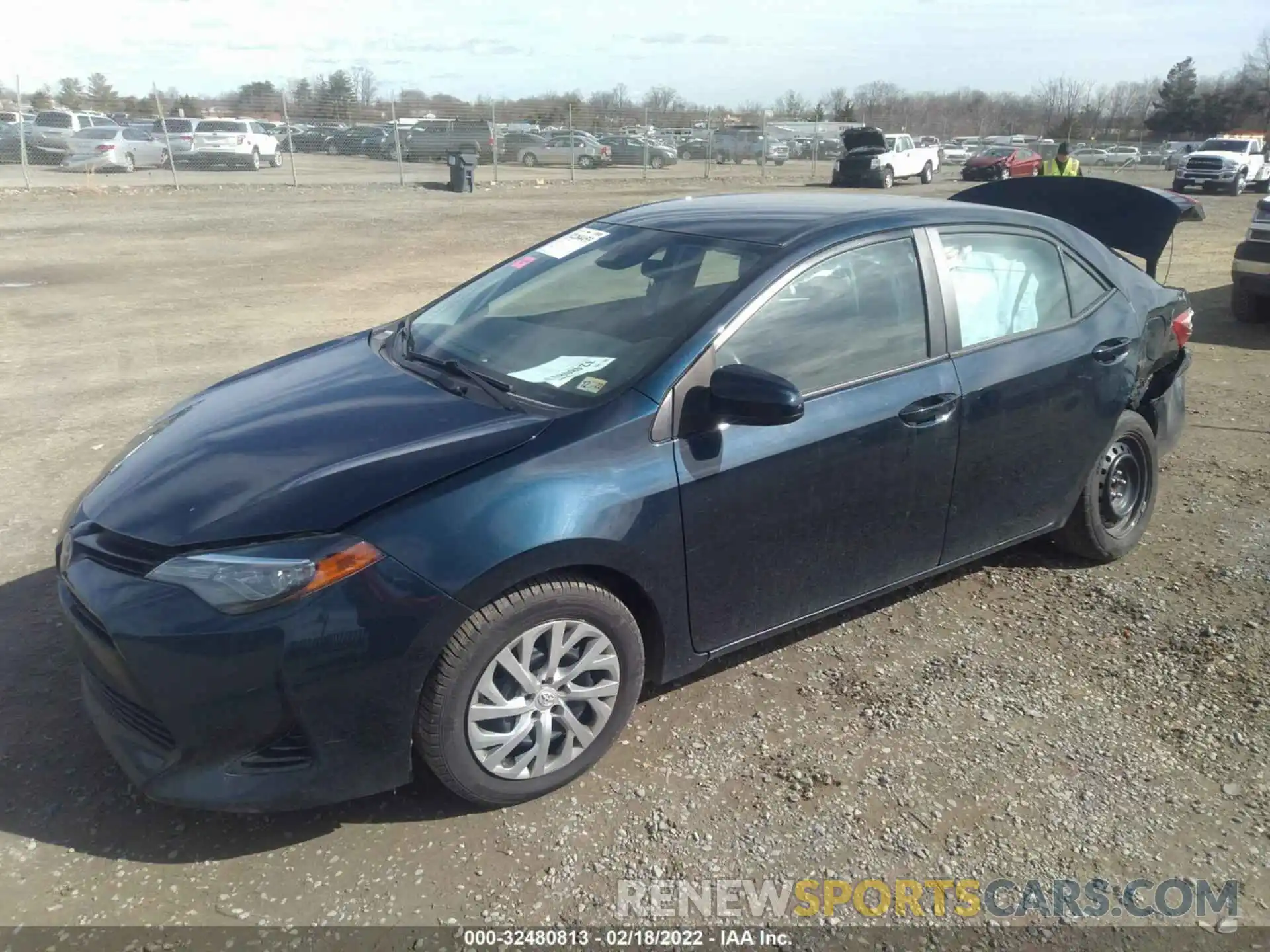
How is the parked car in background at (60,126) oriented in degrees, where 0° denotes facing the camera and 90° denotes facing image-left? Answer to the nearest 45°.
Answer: approximately 225°

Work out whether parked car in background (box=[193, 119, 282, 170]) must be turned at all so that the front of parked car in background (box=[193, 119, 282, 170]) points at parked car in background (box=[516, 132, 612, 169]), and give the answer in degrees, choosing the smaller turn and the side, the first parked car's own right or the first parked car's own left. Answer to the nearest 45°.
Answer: approximately 45° to the first parked car's own right

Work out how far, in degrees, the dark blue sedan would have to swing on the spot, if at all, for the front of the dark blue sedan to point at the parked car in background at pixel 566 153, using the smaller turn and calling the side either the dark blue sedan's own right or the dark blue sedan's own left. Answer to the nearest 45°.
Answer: approximately 135° to the dark blue sedan's own right

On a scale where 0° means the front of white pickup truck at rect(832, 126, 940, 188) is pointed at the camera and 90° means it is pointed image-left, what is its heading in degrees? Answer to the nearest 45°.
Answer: approximately 45°

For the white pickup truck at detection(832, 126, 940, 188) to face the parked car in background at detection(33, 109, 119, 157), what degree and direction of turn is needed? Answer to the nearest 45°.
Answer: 0° — it already faces it

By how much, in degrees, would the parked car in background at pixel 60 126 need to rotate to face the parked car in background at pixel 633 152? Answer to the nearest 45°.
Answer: approximately 45° to its right

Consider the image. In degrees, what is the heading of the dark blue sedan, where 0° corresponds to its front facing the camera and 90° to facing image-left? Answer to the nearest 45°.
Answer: approximately 45°
